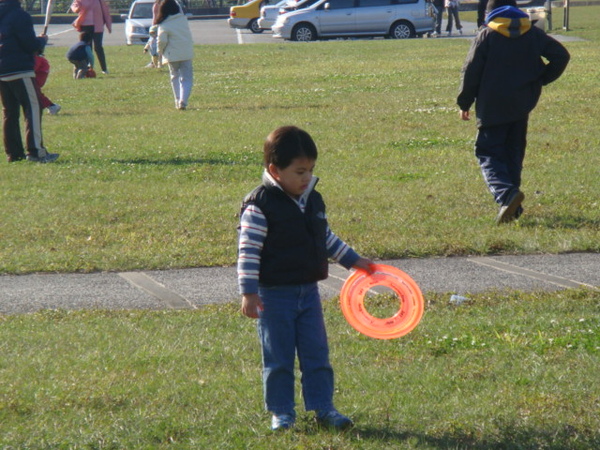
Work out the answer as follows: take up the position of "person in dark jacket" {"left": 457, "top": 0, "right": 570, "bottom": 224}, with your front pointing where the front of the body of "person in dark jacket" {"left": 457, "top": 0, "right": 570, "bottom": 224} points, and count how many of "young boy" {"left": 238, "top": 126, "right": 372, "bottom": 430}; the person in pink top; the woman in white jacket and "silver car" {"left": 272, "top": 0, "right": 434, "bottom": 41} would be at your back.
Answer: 1

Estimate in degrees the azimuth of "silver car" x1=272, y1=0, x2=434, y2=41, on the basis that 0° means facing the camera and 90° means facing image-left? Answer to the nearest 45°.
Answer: approximately 90°

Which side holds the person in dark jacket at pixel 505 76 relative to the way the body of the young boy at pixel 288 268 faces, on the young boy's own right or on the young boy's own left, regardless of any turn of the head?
on the young boy's own left

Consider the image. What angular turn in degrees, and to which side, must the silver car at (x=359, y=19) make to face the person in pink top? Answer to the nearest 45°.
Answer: approximately 45° to its left

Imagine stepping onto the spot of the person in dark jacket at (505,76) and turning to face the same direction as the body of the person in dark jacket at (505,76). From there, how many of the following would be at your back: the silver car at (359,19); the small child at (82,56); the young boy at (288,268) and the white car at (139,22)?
1

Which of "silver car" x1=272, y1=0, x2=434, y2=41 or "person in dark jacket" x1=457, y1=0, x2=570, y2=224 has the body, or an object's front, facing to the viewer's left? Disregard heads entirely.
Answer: the silver car

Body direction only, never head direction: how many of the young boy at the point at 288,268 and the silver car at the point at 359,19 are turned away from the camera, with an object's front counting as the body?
0

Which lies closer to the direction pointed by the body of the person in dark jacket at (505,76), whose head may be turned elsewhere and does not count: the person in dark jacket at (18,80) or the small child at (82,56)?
the small child

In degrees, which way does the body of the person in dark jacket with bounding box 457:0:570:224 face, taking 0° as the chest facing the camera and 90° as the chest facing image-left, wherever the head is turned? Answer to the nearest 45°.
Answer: approximately 180°

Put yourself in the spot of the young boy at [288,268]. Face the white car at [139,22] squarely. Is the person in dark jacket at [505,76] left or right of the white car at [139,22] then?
right

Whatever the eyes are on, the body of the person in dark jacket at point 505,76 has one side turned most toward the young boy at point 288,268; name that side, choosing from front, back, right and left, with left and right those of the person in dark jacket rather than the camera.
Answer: back

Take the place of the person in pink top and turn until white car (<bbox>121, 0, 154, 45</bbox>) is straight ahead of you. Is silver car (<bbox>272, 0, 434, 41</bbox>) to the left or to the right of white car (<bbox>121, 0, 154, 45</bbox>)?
right

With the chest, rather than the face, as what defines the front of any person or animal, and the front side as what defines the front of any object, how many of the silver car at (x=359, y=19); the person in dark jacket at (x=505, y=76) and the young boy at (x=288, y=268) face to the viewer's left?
1

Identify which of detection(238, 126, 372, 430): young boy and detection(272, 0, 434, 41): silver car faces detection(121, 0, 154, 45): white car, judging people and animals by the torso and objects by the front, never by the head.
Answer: detection(272, 0, 434, 41): silver car

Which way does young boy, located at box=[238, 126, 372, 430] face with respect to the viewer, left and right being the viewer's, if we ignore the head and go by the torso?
facing the viewer and to the right of the viewer

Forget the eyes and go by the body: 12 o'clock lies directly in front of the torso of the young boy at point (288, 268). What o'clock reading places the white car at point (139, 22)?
The white car is roughly at 7 o'clock from the young boy.
